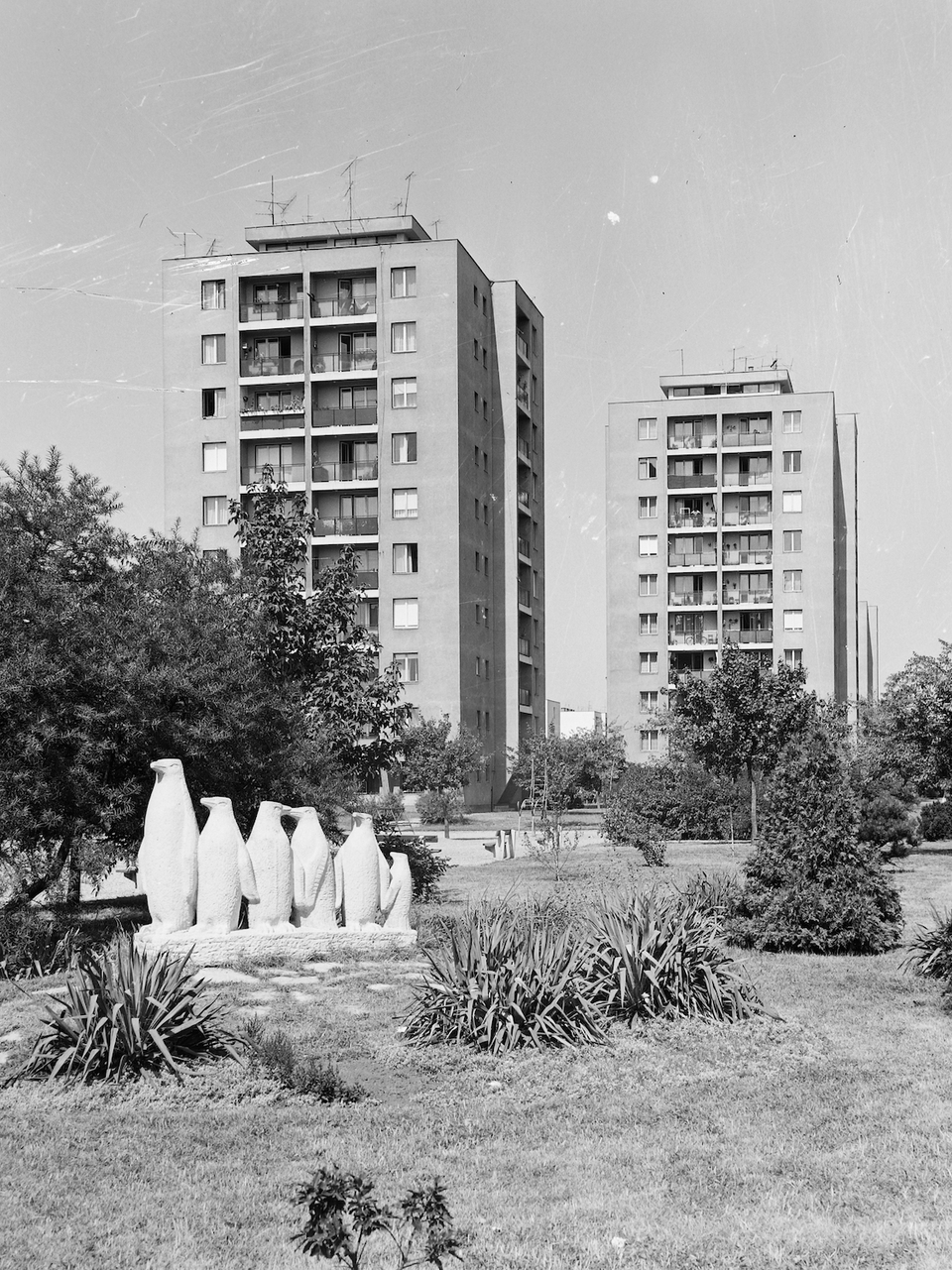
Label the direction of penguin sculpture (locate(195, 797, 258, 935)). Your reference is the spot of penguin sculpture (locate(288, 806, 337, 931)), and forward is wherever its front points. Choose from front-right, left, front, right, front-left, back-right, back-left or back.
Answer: front

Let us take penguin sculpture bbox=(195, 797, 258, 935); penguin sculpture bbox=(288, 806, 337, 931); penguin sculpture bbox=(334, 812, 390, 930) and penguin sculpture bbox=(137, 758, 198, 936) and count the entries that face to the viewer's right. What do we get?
0

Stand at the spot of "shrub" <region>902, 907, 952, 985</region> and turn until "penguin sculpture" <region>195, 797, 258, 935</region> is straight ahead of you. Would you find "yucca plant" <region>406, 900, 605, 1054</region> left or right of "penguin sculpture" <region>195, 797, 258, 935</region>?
left

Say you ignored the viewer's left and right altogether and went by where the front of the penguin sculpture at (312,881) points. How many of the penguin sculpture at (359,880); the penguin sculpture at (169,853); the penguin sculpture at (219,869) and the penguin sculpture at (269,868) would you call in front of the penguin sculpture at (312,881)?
3

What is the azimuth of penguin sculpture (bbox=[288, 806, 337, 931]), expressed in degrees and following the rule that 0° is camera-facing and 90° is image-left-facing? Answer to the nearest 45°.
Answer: approximately 45°

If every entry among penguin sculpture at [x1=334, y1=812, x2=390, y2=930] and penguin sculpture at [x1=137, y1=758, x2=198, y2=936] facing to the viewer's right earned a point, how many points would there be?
0

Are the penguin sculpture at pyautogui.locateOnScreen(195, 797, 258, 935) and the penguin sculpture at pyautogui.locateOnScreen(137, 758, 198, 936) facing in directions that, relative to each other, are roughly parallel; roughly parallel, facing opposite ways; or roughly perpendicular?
roughly parallel

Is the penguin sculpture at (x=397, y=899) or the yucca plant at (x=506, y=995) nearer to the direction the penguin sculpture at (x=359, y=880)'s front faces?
the yucca plant

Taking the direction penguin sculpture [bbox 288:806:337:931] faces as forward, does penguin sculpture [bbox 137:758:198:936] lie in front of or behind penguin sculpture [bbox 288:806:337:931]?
in front

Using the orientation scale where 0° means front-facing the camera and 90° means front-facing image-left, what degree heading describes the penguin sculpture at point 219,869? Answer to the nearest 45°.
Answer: approximately 45°

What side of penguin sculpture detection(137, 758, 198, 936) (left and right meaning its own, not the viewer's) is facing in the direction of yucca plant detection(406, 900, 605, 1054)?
left

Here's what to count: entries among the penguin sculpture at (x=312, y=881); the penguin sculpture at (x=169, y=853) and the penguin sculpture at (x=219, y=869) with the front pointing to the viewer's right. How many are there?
0

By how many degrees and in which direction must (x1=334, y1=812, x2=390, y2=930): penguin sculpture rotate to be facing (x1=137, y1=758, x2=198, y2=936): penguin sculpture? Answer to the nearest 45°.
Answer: approximately 45° to its right

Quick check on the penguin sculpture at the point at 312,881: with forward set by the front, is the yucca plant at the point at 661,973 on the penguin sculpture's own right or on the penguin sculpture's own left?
on the penguin sculpture's own left

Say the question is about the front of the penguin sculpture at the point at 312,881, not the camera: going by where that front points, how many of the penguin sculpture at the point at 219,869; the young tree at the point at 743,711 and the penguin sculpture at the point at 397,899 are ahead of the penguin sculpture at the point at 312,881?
1
